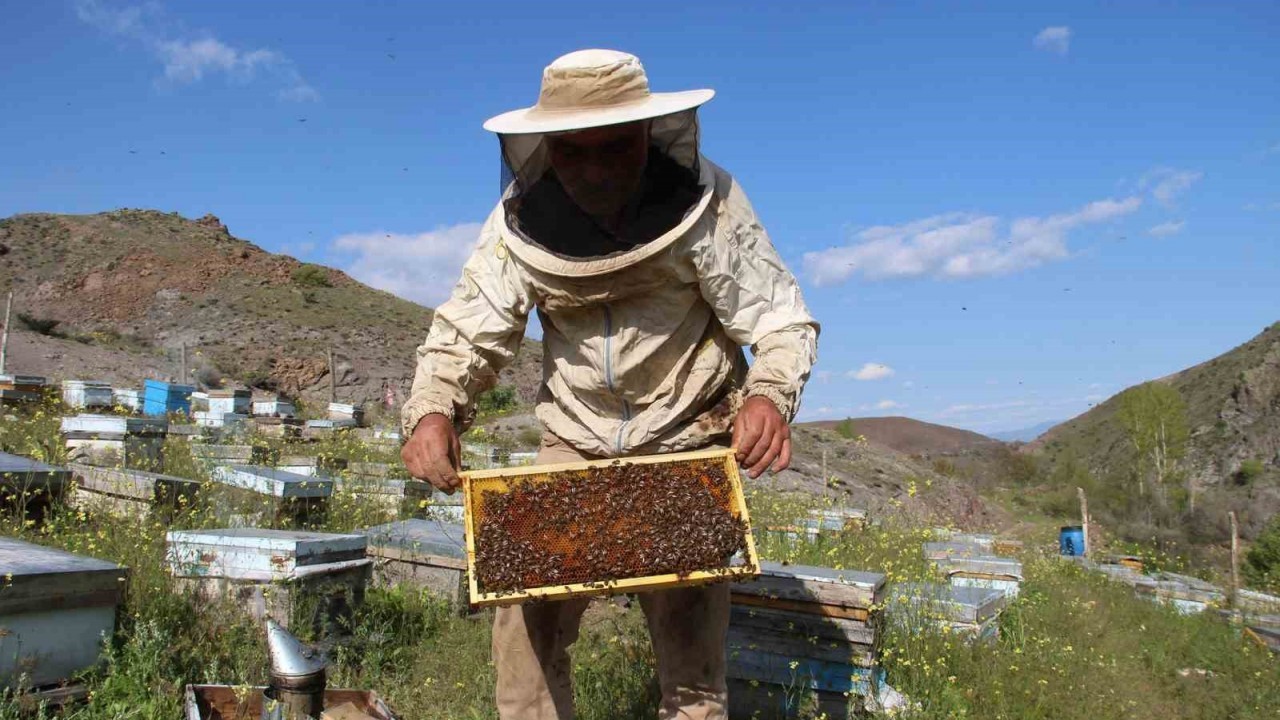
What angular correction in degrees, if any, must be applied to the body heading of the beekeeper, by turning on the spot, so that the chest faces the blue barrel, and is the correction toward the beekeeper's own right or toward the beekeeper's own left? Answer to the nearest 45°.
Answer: approximately 135° to the beekeeper's own left

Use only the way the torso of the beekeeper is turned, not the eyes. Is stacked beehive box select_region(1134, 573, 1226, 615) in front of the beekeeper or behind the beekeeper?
behind

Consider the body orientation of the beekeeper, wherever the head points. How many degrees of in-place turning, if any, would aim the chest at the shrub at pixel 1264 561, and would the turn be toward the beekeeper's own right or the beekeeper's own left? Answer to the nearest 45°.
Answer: approximately 135° to the beekeeper's own left

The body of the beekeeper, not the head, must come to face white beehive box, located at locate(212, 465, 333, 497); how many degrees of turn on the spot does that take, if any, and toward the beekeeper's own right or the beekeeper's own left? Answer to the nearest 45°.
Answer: approximately 135° to the beekeeper's own right

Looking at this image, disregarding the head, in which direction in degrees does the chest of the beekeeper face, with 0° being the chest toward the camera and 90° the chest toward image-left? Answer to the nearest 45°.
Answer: approximately 0°

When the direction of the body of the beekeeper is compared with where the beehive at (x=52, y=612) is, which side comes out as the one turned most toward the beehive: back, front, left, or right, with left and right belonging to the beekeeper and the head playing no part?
right

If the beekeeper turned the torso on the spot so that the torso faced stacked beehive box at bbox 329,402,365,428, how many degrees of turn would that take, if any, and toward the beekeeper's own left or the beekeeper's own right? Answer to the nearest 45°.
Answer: approximately 180°

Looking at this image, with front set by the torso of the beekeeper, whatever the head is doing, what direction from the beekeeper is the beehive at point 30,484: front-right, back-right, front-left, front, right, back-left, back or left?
back-right

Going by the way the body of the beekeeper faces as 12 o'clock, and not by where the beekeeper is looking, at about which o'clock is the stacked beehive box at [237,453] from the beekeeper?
The stacked beehive box is roughly at 5 o'clock from the beekeeper.

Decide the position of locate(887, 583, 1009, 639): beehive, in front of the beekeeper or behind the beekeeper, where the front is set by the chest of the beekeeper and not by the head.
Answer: behind
